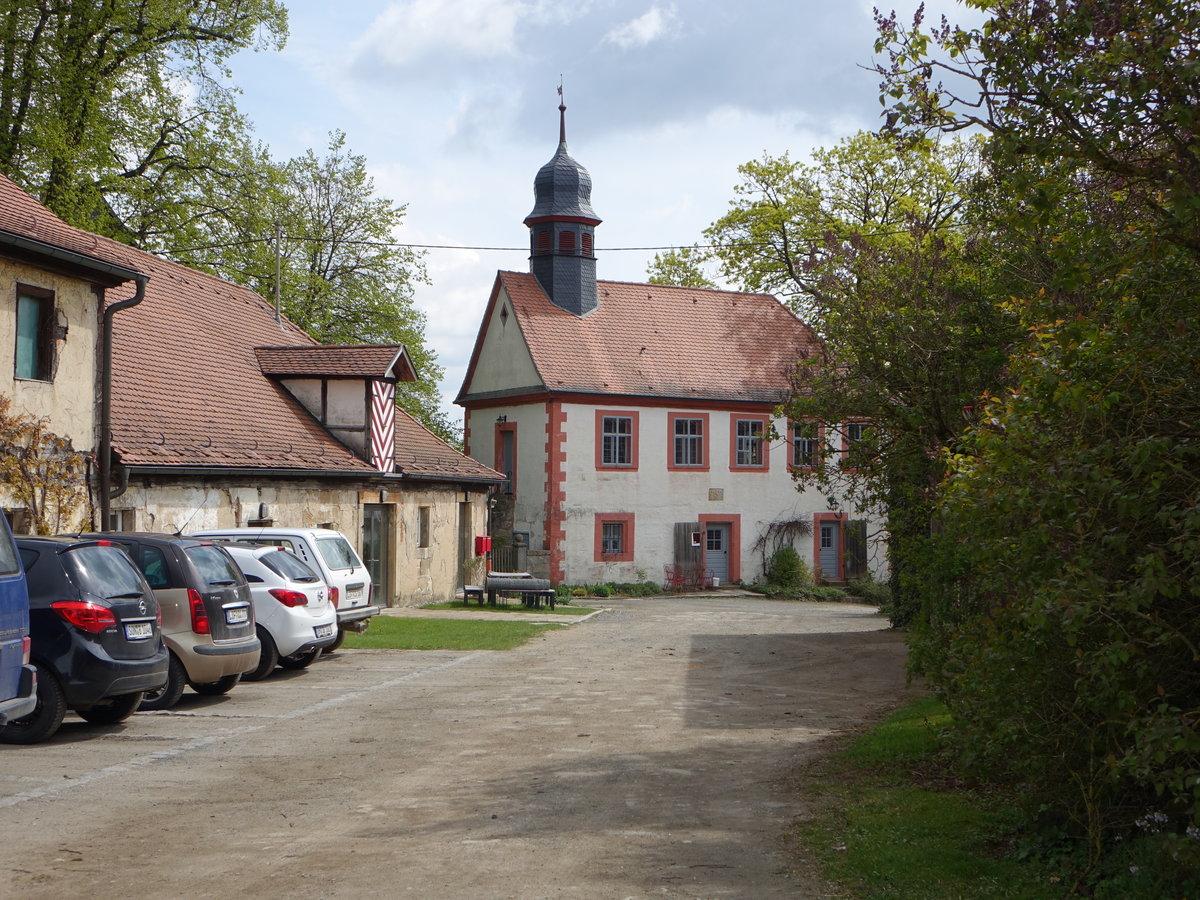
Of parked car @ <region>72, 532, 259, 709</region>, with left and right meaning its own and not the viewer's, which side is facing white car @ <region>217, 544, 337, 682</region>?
right

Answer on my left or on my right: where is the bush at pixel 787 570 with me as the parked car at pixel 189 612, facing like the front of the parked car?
on my right

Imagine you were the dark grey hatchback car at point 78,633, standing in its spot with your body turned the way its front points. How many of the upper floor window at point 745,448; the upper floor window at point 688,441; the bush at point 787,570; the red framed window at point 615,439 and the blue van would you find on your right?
4

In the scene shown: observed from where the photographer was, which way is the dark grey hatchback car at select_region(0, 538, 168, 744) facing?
facing away from the viewer and to the left of the viewer

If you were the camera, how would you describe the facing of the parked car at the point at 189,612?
facing away from the viewer and to the left of the viewer

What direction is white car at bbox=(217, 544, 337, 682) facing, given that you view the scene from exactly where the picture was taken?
facing away from the viewer and to the left of the viewer

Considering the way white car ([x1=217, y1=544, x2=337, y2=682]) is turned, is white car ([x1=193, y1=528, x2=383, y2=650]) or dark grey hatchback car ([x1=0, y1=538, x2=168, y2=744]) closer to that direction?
the white car

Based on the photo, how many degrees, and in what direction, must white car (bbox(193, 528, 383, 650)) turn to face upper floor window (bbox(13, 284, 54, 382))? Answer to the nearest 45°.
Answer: approximately 45° to its left

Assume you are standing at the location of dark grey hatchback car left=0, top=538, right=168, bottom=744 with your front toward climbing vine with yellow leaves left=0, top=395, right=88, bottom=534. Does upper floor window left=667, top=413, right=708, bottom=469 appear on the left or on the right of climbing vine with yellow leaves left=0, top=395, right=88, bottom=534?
right

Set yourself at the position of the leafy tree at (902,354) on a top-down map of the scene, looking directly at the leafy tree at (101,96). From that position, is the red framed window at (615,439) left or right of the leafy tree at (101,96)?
right

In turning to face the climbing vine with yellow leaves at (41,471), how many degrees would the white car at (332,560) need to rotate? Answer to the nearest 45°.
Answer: approximately 45° to its left

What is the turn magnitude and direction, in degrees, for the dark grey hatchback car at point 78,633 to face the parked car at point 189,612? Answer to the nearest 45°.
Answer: approximately 90° to its right

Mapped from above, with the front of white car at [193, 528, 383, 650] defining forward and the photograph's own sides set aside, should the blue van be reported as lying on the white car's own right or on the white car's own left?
on the white car's own left
